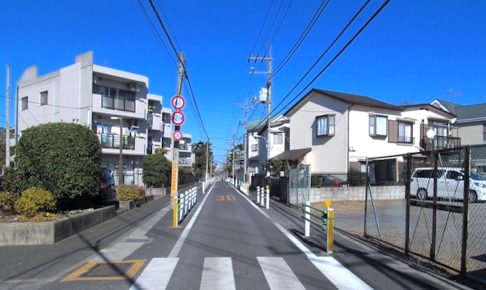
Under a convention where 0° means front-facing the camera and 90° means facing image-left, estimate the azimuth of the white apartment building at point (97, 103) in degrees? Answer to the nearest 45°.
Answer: approximately 315°

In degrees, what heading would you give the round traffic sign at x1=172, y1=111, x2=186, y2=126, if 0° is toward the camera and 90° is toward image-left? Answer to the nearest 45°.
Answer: approximately 0°

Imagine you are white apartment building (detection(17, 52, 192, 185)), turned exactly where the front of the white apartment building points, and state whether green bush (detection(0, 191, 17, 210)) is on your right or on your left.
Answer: on your right

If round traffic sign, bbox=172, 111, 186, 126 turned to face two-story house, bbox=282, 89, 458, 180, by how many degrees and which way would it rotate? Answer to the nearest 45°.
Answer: approximately 135° to its left

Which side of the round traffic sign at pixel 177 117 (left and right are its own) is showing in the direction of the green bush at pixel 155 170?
back

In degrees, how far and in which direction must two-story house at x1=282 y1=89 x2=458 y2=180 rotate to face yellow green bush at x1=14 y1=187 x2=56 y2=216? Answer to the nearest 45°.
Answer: approximately 45° to its right

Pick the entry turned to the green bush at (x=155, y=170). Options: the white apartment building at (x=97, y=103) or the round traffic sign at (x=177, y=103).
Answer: the white apartment building

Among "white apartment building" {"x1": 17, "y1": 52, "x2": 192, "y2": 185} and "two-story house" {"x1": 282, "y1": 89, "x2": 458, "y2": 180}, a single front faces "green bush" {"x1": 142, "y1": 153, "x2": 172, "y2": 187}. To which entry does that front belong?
the white apartment building

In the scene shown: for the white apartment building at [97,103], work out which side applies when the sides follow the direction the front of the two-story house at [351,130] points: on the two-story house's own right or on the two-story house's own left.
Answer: on the two-story house's own right
